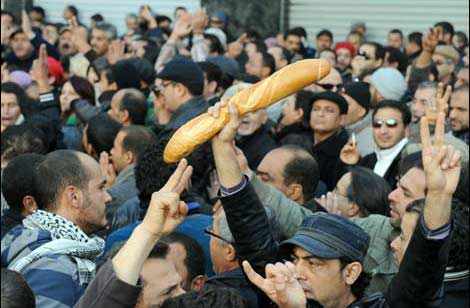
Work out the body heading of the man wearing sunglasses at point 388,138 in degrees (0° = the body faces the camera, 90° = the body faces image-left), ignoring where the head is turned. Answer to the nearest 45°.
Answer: approximately 45°
